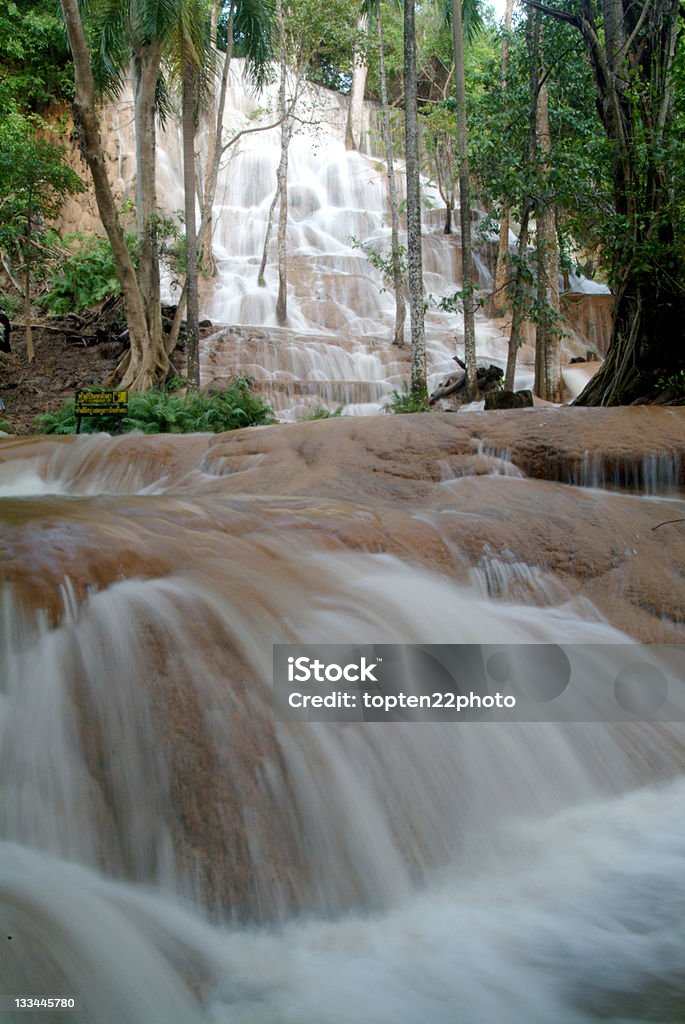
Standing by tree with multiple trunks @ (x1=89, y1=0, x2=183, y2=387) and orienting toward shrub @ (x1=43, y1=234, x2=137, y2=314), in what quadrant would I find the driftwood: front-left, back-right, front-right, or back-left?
back-right

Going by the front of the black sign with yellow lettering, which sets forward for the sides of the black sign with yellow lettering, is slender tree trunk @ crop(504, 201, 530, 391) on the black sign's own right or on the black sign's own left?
on the black sign's own left

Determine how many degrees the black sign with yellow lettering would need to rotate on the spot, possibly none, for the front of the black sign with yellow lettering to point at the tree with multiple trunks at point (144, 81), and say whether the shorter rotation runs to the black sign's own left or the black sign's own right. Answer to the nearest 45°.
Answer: approximately 180°

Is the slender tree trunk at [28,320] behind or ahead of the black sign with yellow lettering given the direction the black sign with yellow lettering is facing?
behind

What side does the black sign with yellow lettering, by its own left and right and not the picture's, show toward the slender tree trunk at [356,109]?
back

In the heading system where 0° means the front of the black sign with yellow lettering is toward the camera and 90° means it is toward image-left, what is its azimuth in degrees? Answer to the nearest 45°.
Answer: approximately 0°

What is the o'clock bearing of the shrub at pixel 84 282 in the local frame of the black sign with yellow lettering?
The shrub is roughly at 6 o'clock from the black sign with yellow lettering.

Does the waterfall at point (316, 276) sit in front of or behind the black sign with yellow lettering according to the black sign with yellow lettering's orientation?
behind
